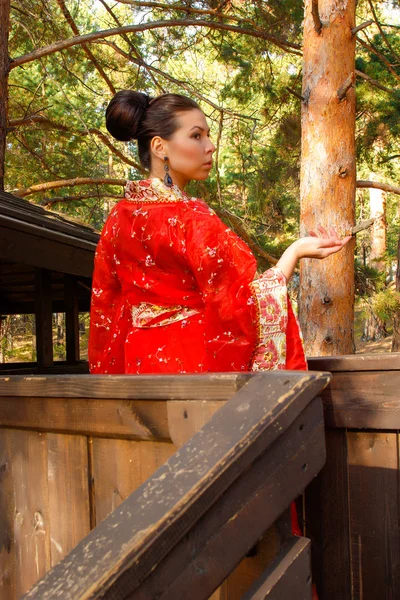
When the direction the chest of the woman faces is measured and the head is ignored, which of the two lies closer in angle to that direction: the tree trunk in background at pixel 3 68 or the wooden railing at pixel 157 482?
the tree trunk in background

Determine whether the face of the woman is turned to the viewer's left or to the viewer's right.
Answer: to the viewer's right

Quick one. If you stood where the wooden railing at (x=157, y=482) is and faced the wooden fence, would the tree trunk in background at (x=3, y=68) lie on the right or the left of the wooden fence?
left

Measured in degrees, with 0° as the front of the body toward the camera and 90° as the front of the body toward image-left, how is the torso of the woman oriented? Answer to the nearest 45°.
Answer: approximately 225°

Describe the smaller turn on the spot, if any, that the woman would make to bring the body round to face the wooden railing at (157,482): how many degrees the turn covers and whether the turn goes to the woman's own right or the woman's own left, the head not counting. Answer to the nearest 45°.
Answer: approximately 135° to the woman's own right

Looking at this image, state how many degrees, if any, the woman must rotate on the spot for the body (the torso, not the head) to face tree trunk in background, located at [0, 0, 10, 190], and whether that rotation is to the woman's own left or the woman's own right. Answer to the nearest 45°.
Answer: approximately 90° to the woman's own left
